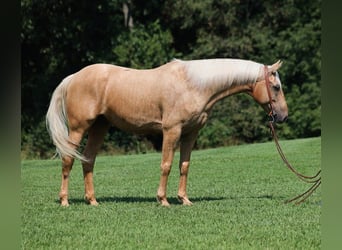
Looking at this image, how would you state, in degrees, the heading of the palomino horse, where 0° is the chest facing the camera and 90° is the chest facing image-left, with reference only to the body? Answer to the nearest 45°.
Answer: approximately 270°
